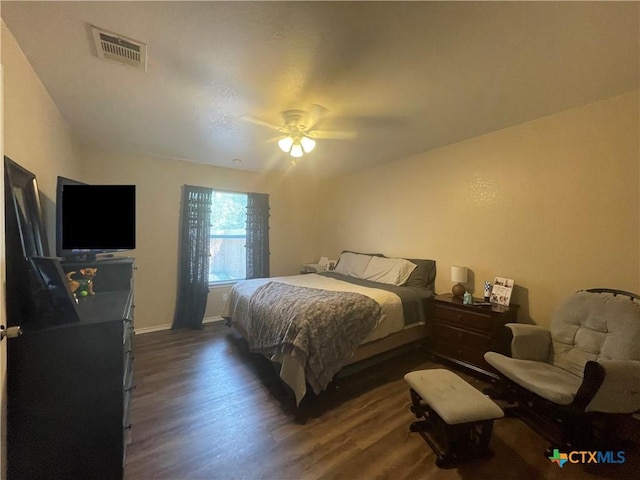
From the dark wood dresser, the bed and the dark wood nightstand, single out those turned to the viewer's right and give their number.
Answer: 1

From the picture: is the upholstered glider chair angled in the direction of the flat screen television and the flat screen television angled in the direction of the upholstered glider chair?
yes

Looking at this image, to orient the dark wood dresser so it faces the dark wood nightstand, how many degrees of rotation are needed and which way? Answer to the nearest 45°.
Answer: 0° — it already faces it

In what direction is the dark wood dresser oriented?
to the viewer's right

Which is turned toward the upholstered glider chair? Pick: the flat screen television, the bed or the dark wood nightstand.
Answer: the flat screen television

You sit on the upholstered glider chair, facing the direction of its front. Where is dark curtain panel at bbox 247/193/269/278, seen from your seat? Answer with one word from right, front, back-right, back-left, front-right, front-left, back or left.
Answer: front-right

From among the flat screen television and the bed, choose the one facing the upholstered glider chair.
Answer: the flat screen television

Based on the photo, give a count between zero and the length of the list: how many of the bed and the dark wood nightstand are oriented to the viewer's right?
0

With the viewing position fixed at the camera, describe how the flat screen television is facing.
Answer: facing the viewer and to the right of the viewer

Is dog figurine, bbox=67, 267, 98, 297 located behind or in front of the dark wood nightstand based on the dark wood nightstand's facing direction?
in front

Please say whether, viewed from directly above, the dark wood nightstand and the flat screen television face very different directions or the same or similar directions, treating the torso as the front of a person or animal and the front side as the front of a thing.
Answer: very different directions

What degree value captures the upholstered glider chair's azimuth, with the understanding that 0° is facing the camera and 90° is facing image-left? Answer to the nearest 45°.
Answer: approximately 45°

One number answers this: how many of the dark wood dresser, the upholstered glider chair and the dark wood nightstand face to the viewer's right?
1

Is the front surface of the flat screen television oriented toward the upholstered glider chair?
yes
